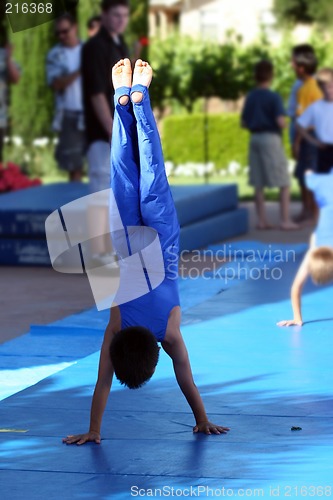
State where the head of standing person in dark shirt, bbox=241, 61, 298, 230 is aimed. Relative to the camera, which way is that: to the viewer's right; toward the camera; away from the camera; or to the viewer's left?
away from the camera

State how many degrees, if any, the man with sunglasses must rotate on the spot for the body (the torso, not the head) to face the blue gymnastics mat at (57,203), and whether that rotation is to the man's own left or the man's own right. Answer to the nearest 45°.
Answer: approximately 45° to the man's own right
